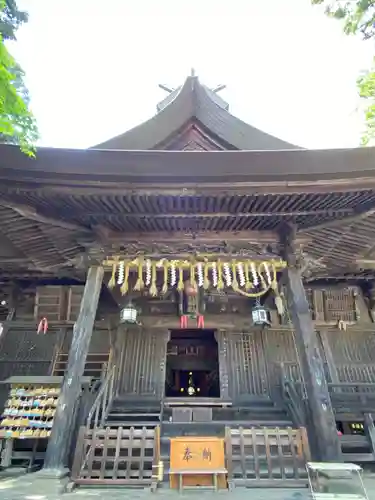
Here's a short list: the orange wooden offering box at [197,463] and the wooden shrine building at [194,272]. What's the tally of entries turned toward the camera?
2

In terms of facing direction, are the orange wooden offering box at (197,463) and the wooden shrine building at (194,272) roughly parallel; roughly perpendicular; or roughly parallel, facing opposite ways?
roughly parallel

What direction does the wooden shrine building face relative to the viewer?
toward the camera
